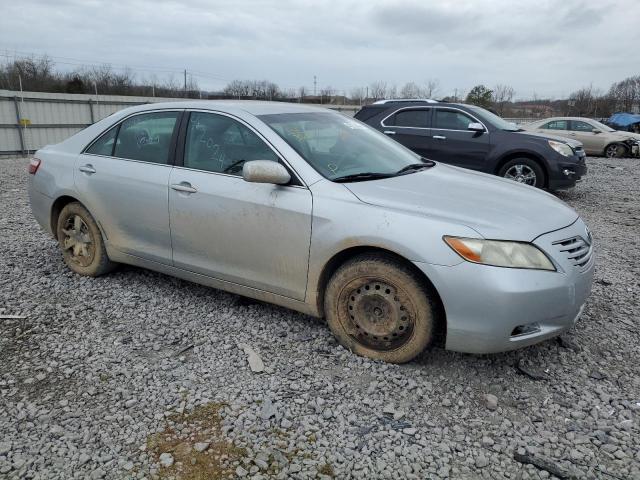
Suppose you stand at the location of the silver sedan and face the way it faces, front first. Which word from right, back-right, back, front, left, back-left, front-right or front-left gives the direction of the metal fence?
back

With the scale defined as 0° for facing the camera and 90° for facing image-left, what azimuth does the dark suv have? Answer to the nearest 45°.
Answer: approximately 315°

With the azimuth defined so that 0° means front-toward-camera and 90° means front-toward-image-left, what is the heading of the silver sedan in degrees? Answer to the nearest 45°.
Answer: approximately 315°

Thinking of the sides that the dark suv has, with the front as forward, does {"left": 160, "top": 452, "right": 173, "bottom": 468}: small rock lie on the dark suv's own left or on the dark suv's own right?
on the dark suv's own right

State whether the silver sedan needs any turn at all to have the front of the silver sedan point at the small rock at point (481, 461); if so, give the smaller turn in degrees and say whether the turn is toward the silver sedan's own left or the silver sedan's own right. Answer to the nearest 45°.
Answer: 0° — it already faces it

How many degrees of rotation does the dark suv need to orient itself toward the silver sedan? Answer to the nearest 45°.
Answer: approximately 45° to its right

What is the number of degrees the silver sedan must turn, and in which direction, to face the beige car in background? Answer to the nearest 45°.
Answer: approximately 90° to its left
